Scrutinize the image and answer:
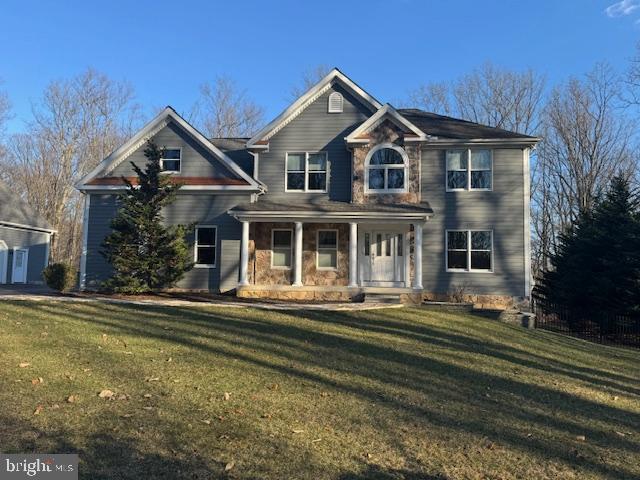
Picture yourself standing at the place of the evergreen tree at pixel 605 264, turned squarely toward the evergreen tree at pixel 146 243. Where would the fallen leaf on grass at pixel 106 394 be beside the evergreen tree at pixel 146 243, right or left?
left

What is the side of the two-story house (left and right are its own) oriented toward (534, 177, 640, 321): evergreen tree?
left

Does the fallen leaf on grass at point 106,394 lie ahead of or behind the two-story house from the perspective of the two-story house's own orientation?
ahead

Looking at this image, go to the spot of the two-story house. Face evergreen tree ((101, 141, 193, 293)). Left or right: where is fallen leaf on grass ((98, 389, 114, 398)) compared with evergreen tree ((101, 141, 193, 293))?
left

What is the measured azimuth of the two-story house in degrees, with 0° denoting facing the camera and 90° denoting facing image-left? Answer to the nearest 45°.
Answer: approximately 0°

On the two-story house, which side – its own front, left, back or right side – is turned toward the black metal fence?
left

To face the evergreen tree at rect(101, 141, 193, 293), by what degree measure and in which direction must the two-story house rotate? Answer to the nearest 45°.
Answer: approximately 90° to its right
